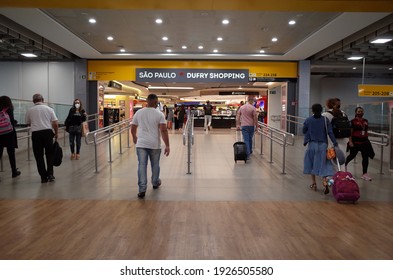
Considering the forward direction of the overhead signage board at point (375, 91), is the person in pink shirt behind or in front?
in front

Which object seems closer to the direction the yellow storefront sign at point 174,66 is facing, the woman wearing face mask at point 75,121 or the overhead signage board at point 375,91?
the woman wearing face mask

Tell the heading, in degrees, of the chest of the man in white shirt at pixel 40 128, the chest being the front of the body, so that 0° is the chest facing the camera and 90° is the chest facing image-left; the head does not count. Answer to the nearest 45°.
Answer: approximately 180°

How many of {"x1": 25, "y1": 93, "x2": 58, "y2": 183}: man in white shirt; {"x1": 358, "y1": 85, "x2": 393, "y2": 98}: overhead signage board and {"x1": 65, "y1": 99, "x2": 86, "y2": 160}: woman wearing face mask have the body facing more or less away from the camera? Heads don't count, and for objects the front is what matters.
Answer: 1

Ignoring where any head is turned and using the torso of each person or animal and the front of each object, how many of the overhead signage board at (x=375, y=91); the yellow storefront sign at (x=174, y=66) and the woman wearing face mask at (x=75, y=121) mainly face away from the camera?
0

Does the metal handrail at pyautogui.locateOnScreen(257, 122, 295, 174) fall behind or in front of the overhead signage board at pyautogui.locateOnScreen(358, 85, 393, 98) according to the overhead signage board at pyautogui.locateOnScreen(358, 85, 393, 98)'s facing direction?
in front

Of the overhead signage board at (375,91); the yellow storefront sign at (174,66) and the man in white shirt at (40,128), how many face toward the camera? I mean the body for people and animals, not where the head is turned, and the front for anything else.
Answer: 2

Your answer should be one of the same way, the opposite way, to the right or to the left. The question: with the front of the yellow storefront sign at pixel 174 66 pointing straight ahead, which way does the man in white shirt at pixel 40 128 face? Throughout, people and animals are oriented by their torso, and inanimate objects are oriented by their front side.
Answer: the opposite way

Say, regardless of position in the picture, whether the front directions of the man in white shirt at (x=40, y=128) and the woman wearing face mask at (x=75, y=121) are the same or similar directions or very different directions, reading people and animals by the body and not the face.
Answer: very different directions

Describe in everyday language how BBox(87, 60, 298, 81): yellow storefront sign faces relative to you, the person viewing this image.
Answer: facing the viewer

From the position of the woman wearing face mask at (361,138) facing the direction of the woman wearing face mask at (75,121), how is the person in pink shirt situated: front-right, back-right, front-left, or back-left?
front-right

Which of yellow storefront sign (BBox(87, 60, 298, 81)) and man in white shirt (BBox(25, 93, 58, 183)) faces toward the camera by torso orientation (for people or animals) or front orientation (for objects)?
the yellow storefront sign

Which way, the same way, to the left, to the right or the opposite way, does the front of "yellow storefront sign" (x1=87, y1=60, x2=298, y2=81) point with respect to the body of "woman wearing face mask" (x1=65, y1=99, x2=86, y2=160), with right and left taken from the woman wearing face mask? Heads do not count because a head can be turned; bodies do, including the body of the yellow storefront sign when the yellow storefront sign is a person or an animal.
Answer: the same way

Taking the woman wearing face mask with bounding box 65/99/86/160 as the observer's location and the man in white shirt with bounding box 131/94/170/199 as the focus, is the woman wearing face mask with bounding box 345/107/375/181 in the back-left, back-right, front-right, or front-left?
front-left
